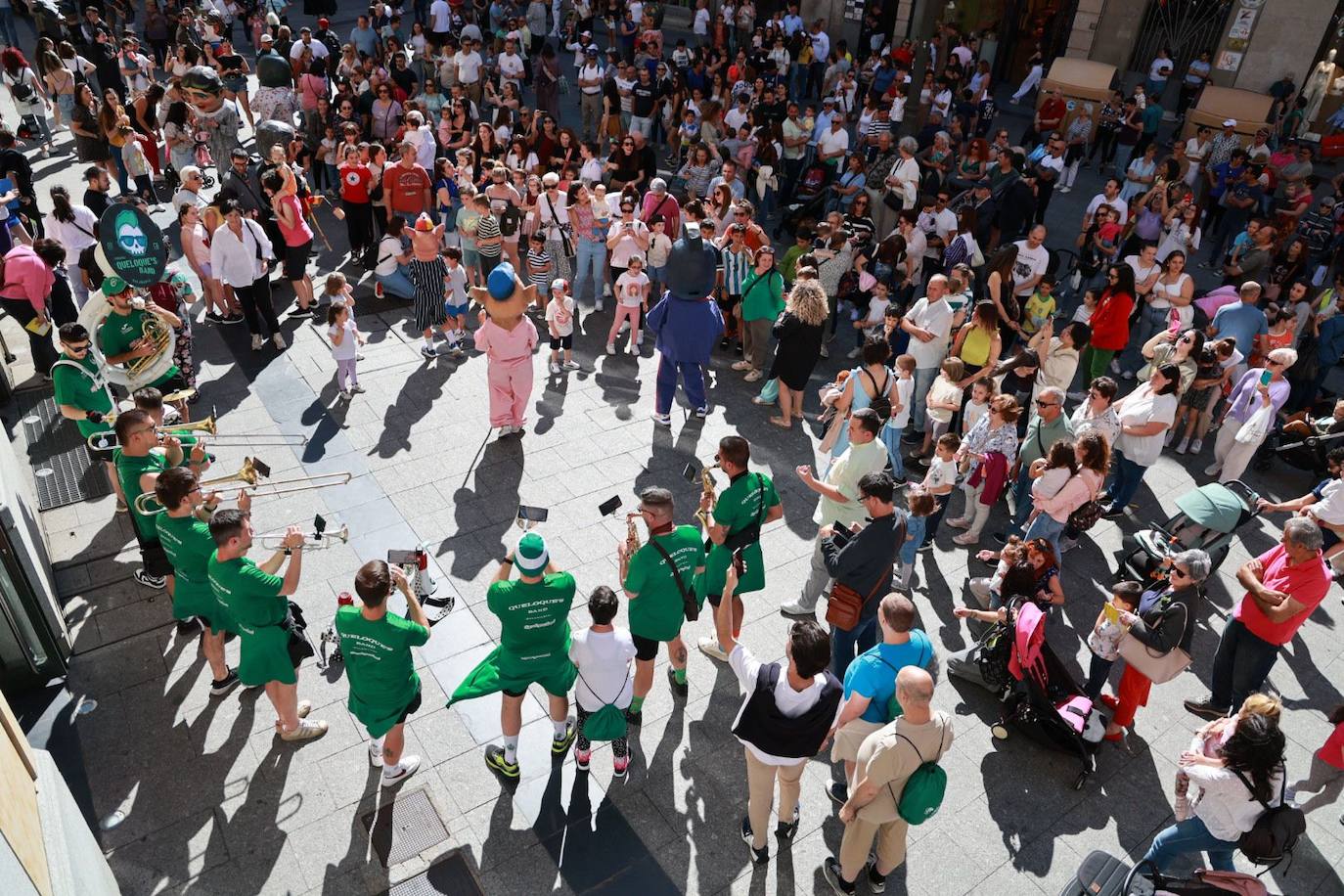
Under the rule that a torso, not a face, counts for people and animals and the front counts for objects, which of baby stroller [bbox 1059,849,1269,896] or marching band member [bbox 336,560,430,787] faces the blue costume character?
the marching band member

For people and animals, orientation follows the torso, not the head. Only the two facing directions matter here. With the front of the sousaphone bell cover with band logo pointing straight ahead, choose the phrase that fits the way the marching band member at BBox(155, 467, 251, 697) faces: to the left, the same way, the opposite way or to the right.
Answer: to the left

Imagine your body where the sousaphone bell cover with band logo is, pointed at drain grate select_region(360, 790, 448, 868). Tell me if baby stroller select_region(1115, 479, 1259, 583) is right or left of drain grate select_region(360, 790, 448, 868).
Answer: left

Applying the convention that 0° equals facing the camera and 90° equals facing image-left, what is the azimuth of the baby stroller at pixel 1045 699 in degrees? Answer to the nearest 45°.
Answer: approximately 315°

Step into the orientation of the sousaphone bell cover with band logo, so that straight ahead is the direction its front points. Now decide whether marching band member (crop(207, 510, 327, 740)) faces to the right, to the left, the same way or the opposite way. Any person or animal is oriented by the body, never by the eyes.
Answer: to the left
